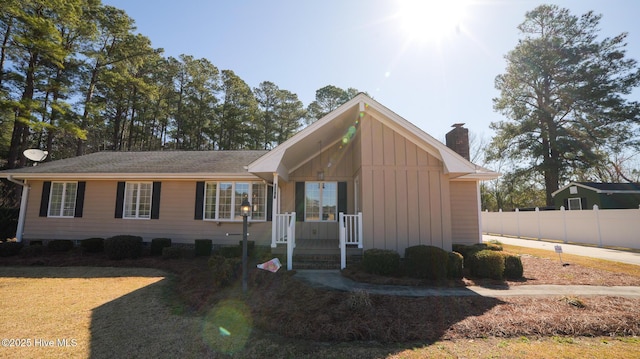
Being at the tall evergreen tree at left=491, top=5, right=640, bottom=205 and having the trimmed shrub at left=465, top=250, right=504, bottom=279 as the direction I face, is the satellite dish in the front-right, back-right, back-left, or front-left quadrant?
front-right

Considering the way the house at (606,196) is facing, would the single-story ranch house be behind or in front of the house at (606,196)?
in front

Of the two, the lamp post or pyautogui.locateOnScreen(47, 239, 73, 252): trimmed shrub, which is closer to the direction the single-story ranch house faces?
the lamp post

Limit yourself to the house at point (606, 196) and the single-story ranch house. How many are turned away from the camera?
0

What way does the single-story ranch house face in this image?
toward the camera

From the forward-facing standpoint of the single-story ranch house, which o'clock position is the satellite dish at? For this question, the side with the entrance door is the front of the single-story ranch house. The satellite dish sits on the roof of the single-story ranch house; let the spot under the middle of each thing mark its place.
The satellite dish is roughly at 4 o'clock from the single-story ranch house.

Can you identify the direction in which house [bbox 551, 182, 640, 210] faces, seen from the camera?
facing the viewer and to the left of the viewer

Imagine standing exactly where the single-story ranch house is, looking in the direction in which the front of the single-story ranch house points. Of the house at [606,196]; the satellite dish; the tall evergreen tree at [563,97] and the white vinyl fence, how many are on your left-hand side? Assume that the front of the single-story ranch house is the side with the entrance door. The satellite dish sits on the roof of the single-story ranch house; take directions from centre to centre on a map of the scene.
3
